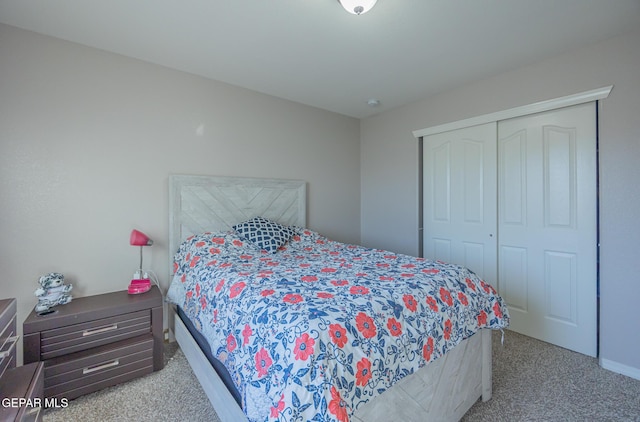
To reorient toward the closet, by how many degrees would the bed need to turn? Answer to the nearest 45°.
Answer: approximately 90° to its left

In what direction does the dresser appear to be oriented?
to the viewer's right

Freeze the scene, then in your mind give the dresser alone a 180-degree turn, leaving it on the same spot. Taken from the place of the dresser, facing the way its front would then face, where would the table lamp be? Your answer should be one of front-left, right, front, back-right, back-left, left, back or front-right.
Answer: back-right

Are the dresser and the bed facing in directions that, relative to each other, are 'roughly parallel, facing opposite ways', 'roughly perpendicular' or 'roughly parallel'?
roughly perpendicular

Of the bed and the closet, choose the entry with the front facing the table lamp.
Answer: the closet

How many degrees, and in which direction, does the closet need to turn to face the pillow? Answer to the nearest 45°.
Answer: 0° — it already faces it

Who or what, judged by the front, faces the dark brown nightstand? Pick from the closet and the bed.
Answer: the closet

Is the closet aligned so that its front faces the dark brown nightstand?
yes

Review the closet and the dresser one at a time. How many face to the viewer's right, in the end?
1

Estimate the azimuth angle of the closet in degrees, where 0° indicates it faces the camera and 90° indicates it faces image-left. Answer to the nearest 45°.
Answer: approximately 45°

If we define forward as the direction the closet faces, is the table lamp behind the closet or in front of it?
in front

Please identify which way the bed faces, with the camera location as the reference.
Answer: facing the viewer and to the right of the viewer

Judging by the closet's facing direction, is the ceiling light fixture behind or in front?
in front
